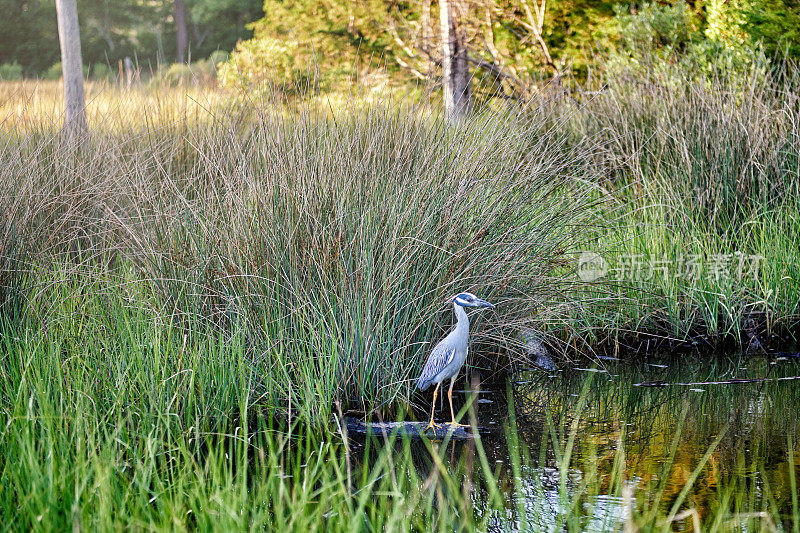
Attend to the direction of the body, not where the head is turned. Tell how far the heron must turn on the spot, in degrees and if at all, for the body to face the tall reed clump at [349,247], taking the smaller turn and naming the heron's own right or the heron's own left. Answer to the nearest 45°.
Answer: approximately 135° to the heron's own left

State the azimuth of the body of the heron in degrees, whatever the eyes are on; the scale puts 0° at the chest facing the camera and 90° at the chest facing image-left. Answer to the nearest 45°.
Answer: approximately 270°

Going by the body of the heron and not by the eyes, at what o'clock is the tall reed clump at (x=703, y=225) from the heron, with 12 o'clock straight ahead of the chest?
The tall reed clump is roughly at 10 o'clock from the heron.
